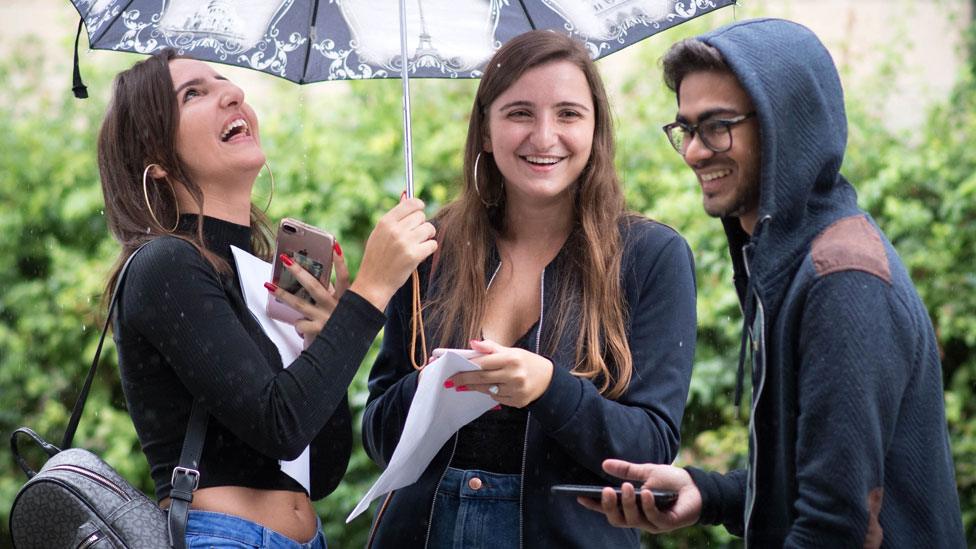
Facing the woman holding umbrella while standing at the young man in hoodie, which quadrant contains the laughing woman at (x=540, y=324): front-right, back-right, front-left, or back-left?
front-right

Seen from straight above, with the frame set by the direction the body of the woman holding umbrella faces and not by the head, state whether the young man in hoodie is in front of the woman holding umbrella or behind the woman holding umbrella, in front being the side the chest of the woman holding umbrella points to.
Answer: in front

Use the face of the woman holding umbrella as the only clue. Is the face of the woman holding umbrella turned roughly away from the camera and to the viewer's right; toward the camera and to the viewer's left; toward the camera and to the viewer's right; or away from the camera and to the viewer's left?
toward the camera and to the viewer's right

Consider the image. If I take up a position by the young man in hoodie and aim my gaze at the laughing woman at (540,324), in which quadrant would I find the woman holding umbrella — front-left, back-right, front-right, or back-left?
front-left

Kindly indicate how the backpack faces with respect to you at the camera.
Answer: facing the viewer and to the left of the viewer

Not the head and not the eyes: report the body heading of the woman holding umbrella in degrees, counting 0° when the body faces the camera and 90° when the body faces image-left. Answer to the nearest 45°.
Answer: approximately 315°

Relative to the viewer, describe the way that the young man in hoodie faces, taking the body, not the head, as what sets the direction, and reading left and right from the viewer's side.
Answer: facing to the left of the viewer

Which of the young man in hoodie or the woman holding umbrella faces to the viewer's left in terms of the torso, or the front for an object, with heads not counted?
the young man in hoodie

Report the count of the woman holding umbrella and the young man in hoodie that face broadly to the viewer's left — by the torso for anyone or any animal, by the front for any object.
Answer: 1

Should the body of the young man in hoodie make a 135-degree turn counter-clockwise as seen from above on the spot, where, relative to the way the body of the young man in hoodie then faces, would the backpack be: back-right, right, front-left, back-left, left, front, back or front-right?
back-right
